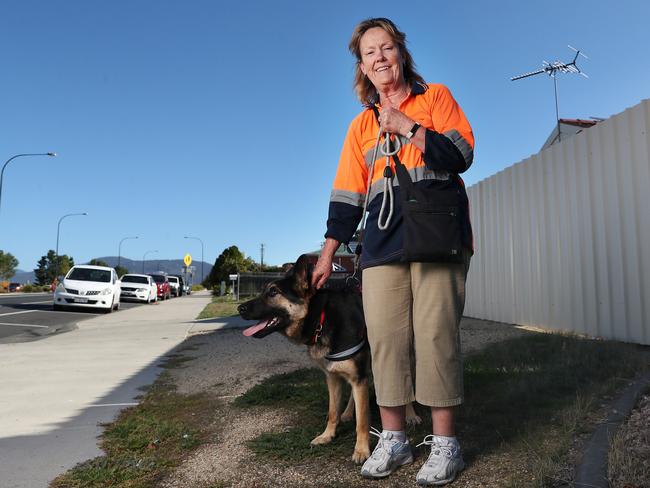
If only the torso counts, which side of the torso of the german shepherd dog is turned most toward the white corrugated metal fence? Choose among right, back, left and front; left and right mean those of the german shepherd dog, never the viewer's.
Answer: back

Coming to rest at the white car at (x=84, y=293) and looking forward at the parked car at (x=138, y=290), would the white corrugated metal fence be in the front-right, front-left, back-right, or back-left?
back-right

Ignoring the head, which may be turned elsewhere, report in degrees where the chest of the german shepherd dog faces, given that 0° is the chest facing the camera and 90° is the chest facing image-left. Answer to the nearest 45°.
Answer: approximately 45°

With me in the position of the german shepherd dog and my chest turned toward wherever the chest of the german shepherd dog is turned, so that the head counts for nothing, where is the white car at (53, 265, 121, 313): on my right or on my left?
on my right

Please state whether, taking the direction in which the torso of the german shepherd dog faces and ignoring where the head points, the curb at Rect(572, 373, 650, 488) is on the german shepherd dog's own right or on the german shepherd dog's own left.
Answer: on the german shepherd dog's own left

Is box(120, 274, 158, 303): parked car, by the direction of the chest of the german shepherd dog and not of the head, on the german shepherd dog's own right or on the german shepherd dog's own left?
on the german shepherd dog's own right
